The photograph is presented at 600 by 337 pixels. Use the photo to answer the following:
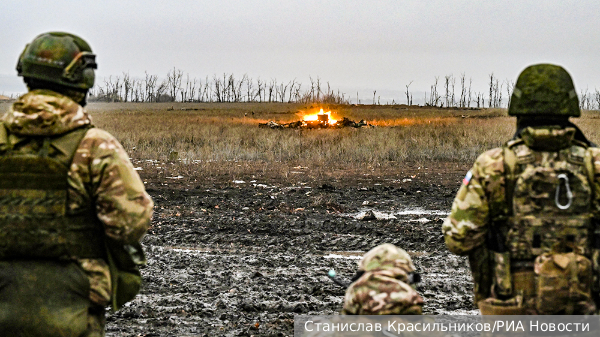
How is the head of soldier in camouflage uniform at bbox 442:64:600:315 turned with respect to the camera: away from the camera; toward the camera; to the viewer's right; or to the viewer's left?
away from the camera

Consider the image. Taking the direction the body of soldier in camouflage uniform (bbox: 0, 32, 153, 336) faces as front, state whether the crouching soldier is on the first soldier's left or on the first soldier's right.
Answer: on the first soldier's right

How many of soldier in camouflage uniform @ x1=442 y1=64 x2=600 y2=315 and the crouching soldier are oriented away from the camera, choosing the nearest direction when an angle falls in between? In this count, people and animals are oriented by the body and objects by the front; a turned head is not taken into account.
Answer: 2

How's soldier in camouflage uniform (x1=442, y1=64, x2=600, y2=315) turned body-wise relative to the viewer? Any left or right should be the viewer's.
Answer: facing away from the viewer

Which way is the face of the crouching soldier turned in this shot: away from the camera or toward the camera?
away from the camera

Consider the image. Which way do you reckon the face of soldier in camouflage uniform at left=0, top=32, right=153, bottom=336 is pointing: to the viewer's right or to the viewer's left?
to the viewer's right

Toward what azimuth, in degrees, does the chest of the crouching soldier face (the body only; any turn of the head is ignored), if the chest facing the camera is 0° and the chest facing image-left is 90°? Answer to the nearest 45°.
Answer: approximately 180°

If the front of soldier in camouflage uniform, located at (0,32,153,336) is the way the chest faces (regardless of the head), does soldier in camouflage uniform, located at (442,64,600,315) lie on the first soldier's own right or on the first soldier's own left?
on the first soldier's own right

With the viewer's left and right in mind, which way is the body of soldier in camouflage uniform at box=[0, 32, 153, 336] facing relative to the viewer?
facing away from the viewer and to the right of the viewer

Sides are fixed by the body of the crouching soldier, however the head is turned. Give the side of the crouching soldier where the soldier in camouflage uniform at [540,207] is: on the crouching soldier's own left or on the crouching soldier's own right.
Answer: on the crouching soldier's own right
